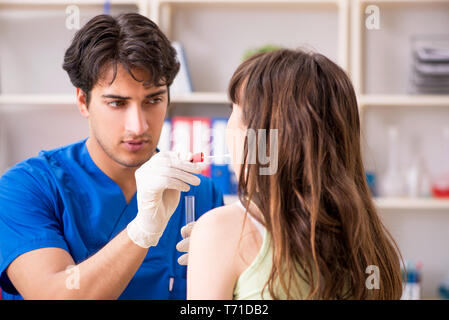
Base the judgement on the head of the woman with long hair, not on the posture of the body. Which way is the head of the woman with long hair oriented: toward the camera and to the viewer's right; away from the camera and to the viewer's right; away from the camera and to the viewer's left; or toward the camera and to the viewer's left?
away from the camera and to the viewer's left

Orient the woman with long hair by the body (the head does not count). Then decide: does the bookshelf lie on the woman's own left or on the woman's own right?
on the woman's own right

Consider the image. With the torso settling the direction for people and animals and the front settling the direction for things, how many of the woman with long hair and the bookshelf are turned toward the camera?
1

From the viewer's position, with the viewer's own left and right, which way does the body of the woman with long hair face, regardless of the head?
facing away from the viewer and to the left of the viewer

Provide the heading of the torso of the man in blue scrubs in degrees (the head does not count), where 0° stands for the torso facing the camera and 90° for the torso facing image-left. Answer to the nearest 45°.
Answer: approximately 315°

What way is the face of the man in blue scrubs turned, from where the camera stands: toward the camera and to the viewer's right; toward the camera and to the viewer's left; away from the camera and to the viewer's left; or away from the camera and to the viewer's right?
toward the camera and to the viewer's right

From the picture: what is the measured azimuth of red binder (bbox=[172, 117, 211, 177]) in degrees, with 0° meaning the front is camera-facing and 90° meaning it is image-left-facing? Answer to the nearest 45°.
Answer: approximately 0°

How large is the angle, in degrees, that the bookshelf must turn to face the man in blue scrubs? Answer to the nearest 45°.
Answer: approximately 45° to its right
